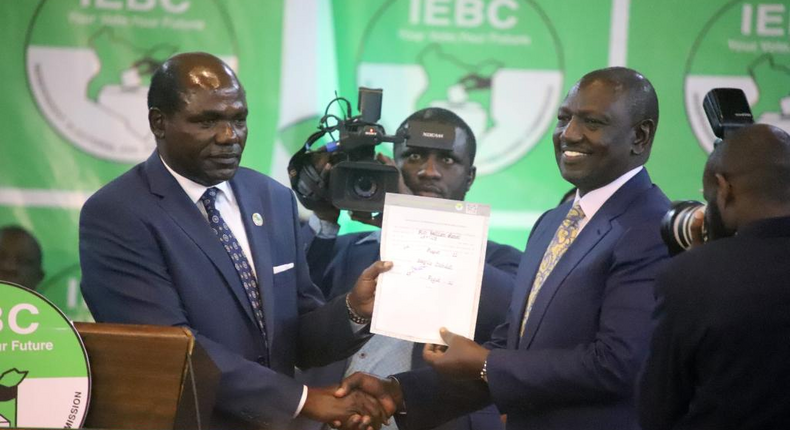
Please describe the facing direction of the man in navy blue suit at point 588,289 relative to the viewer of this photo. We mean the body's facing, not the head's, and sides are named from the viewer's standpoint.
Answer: facing the viewer and to the left of the viewer

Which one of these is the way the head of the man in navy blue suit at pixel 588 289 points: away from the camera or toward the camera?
toward the camera

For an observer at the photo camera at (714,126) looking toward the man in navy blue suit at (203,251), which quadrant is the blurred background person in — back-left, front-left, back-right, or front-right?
front-right

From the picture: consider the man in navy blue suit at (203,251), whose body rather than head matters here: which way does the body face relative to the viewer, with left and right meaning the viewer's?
facing the viewer and to the right of the viewer

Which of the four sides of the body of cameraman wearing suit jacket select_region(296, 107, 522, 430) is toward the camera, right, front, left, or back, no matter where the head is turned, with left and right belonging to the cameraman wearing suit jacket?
front

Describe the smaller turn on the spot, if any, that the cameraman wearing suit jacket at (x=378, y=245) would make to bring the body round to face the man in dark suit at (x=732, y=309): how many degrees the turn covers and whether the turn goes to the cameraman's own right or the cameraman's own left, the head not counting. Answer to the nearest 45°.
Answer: approximately 45° to the cameraman's own left

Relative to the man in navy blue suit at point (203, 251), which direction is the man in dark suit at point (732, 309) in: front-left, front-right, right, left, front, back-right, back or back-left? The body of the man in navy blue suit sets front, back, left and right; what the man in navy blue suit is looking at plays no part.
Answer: front

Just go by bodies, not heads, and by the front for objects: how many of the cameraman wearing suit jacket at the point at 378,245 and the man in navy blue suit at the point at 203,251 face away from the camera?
0

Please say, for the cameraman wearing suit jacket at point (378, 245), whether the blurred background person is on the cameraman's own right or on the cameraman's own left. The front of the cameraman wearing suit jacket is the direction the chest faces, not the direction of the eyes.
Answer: on the cameraman's own right

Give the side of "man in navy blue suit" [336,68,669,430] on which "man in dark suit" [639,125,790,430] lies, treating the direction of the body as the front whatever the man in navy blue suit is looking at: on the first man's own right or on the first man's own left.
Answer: on the first man's own left

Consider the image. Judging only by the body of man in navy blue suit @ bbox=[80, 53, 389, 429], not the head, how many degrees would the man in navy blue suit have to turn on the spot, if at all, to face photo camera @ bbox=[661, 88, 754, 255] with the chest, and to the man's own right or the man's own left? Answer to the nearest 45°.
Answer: approximately 45° to the man's own left

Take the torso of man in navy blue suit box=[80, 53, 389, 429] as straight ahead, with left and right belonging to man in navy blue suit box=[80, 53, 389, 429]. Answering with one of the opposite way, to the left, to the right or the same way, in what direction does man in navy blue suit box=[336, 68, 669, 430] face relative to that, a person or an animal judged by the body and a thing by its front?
to the right
